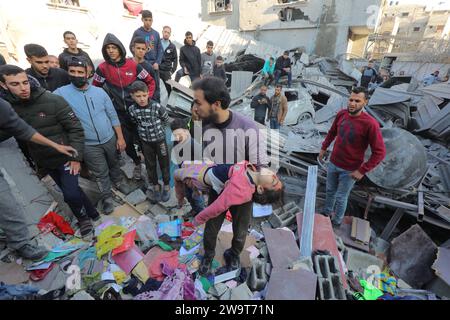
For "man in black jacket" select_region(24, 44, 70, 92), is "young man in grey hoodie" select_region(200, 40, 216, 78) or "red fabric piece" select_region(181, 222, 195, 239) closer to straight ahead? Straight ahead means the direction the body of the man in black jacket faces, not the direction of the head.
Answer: the red fabric piece

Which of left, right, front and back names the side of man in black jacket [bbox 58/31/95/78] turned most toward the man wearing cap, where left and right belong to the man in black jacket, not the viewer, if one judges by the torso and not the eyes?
front

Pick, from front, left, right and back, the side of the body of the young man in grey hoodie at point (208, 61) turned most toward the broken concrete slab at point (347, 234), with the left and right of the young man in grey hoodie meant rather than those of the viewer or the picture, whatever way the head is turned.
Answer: front

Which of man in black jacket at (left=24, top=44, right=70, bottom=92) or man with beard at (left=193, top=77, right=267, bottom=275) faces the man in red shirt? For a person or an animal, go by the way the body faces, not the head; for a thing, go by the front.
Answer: the man in black jacket

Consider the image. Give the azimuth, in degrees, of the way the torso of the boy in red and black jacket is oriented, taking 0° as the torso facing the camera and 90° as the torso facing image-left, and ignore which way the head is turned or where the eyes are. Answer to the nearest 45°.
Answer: approximately 0°

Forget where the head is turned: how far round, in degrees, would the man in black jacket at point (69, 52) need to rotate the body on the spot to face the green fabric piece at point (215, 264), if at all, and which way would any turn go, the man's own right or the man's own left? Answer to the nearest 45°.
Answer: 0° — they already face it

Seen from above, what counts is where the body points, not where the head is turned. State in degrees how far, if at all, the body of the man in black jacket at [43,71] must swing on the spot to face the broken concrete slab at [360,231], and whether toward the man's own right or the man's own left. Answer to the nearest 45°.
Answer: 0° — they already face it

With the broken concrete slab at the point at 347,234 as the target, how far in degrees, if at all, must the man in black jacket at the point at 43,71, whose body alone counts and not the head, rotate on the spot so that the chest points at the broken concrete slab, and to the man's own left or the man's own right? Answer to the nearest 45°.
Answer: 0° — they already face it

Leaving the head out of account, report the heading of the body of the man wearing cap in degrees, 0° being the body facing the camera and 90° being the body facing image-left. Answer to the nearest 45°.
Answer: approximately 0°

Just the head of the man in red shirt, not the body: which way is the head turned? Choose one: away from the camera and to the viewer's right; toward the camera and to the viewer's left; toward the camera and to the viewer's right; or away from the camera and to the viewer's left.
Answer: toward the camera and to the viewer's left

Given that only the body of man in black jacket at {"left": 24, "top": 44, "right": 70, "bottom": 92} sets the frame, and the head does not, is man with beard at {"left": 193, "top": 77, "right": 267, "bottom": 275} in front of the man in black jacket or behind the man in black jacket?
in front

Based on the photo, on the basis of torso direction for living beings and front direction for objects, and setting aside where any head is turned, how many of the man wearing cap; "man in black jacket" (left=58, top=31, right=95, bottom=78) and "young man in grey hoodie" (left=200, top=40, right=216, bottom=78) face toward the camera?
3
